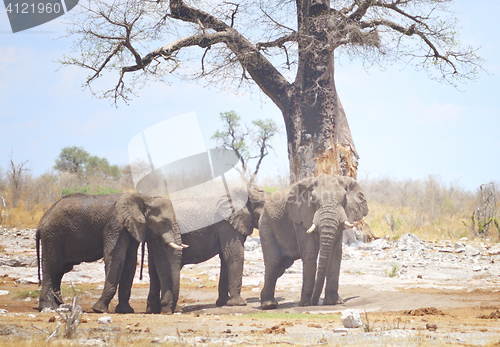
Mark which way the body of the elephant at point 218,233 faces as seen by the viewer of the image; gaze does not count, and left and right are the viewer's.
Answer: facing to the right of the viewer

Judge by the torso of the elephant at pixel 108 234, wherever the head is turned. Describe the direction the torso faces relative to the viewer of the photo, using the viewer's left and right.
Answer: facing to the right of the viewer

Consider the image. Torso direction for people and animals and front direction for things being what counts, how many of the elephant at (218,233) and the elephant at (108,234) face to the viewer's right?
2

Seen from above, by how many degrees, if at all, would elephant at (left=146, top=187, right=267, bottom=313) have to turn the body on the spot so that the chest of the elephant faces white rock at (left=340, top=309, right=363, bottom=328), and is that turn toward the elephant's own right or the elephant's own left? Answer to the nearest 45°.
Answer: approximately 90° to the elephant's own right

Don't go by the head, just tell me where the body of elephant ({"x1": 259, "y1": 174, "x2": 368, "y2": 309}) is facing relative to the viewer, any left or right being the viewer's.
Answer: facing the viewer and to the right of the viewer

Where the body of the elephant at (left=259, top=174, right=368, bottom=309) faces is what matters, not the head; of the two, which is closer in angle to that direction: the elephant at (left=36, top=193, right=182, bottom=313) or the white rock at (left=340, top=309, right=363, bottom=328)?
the white rock
